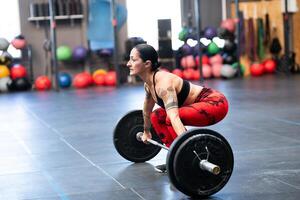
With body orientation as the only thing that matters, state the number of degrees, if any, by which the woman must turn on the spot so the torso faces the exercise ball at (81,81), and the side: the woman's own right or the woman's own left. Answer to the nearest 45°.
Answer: approximately 90° to the woman's own right

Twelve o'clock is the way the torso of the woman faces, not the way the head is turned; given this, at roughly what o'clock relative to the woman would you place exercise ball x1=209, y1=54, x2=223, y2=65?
The exercise ball is roughly at 3 o'clock from the woman.

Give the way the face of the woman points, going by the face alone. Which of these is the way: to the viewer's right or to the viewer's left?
to the viewer's left

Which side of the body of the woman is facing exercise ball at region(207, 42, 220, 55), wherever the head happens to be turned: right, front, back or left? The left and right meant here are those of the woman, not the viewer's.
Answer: right

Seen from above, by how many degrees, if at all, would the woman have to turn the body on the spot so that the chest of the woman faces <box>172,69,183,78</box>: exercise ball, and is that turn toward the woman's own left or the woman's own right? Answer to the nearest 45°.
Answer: approximately 90° to the woman's own right

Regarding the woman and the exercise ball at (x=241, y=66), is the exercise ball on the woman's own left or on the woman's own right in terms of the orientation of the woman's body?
on the woman's own right

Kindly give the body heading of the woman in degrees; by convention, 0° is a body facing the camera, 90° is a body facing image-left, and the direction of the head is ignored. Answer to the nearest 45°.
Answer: approximately 90°

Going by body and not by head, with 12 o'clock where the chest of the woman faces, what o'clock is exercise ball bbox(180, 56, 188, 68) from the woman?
The exercise ball is roughly at 3 o'clock from the woman.
